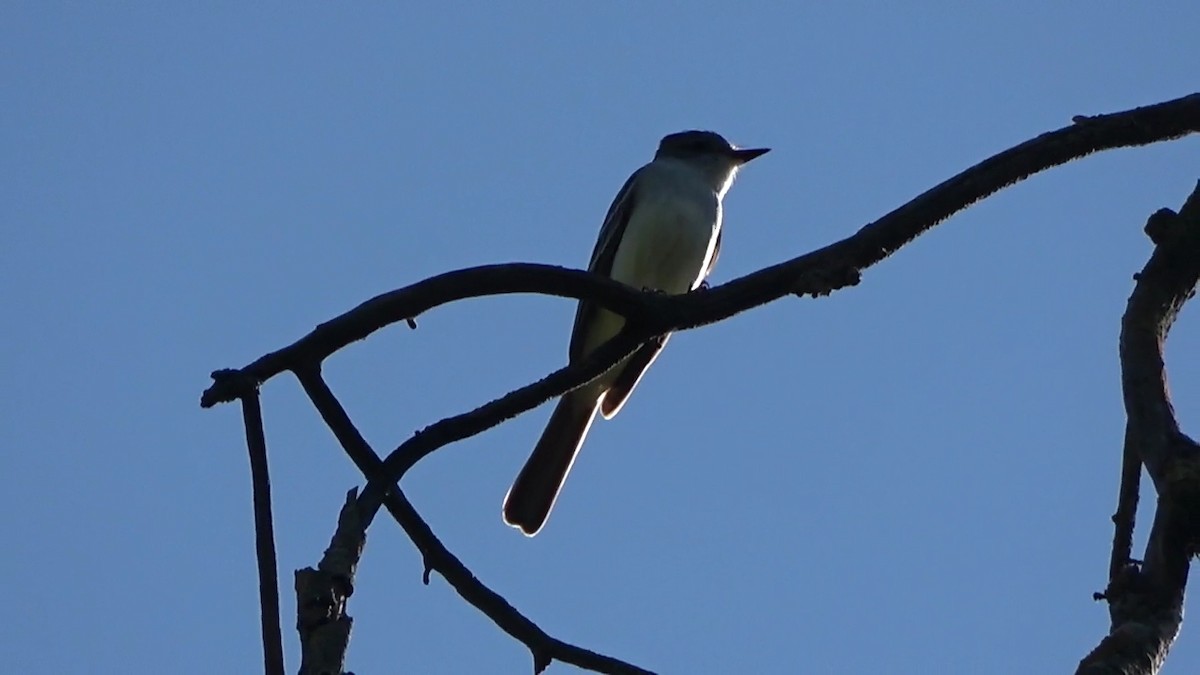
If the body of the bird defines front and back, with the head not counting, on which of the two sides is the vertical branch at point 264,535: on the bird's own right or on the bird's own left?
on the bird's own right

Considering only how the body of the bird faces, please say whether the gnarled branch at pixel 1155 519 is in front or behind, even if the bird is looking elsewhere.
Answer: in front

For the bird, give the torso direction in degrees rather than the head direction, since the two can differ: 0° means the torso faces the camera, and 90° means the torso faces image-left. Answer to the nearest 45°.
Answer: approximately 315°
